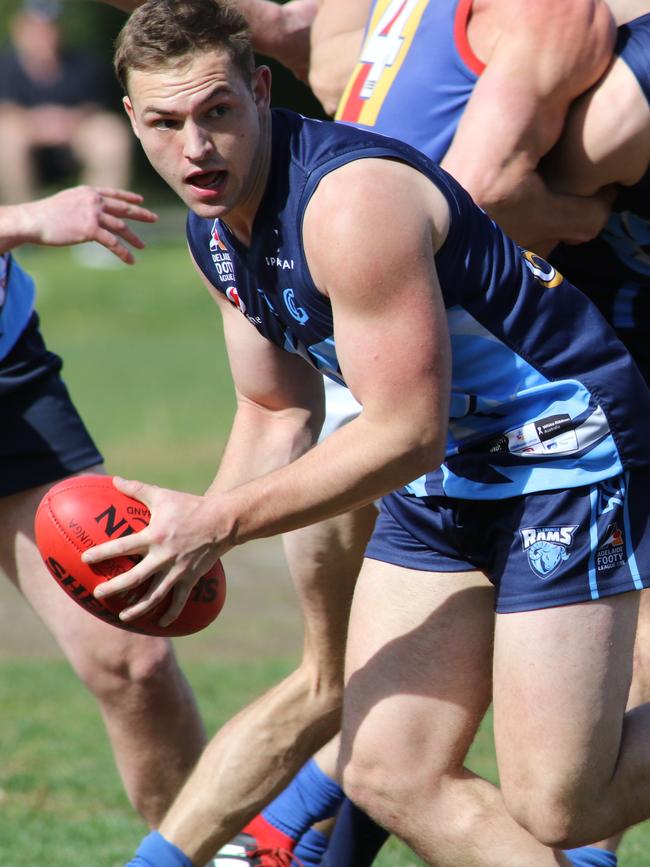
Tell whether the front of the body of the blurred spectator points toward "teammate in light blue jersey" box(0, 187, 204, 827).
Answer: yes

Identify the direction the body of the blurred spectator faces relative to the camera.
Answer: toward the camera

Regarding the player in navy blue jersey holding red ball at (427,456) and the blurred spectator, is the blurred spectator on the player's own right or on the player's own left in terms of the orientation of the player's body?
on the player's own right

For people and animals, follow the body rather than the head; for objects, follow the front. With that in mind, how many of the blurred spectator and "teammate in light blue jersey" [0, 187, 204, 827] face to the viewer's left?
0

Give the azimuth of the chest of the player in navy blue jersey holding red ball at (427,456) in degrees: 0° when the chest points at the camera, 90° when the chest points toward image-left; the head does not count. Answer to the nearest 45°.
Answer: approximately 45°

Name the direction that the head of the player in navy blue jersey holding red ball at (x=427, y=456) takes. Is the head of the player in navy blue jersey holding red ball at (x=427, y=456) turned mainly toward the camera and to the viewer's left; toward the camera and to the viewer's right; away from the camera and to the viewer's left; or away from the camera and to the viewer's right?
toward the camera and to the viewer's left
